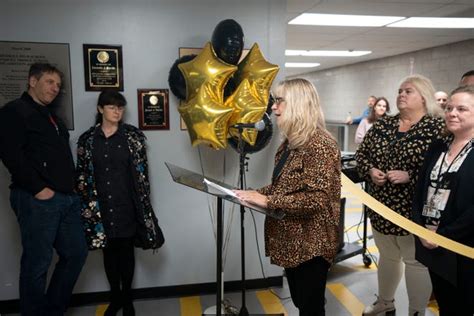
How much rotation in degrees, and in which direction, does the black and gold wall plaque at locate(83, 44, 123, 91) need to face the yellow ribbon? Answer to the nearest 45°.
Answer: approximately 45° to its left

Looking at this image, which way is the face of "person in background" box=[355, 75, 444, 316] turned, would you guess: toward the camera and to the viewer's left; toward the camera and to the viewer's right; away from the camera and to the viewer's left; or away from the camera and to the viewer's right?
toward the camera and to the viewer's left

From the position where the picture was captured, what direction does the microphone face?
facing to the right of the viewer

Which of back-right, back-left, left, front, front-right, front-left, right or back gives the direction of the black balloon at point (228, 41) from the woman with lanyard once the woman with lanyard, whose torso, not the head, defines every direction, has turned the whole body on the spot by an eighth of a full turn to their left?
right

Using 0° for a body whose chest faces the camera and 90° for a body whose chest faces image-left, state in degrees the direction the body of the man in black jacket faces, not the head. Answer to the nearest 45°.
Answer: approximately 315°

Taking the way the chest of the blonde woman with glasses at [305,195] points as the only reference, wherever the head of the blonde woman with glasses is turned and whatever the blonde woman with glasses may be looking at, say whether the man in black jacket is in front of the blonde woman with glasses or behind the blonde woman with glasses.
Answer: in front

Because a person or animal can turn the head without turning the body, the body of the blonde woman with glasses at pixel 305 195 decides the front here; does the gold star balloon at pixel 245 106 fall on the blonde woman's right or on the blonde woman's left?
on the blonde woman's right

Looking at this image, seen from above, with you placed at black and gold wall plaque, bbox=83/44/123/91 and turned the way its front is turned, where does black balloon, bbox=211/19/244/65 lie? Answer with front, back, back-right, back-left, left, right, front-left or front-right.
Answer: front-left

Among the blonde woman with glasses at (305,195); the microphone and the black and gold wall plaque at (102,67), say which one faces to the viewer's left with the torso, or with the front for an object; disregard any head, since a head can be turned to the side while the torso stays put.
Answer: the blonde woman with glasses

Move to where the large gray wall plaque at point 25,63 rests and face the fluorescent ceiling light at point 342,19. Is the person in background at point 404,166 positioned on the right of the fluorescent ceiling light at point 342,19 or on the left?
right

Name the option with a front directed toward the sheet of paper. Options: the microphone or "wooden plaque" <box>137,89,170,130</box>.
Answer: the wooden plaque

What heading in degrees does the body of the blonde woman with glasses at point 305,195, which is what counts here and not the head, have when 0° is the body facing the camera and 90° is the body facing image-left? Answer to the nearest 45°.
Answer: approximately 90°

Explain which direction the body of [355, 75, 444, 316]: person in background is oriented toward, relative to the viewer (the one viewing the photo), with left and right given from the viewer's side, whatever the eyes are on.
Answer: facing the viewer and to the left of the viewer

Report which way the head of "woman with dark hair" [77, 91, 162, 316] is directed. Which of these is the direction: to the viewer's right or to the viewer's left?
to the viewer's right

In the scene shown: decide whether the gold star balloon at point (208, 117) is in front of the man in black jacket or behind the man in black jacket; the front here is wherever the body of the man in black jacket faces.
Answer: in front

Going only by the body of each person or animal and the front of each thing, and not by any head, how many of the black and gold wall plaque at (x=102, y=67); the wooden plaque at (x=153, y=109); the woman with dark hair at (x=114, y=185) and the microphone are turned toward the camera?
3
